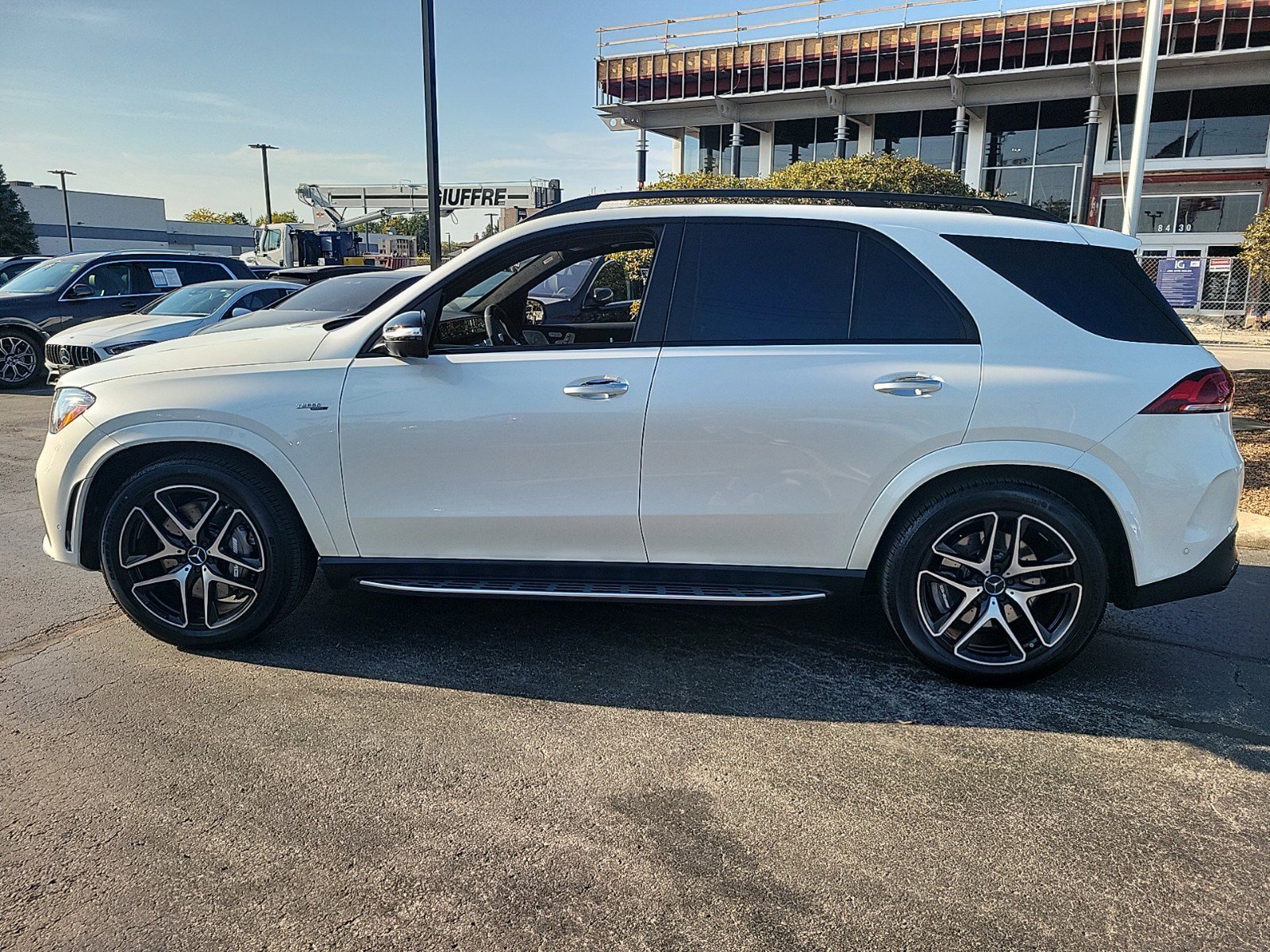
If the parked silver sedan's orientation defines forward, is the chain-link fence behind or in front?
behind

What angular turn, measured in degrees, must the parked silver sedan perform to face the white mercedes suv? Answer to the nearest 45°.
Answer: approximately 45° to its left

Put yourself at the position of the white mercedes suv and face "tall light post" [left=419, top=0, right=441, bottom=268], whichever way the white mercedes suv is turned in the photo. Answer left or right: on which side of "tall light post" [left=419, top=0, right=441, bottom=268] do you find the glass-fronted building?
right

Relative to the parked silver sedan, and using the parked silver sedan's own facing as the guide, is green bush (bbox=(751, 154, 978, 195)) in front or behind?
behind

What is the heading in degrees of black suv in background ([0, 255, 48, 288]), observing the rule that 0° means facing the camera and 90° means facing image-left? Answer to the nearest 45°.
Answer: approximately 45°

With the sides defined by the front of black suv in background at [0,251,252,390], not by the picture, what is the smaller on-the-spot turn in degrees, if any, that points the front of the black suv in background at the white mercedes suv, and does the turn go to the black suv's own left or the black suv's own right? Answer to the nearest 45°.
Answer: approximately 45° to the black suv's own left

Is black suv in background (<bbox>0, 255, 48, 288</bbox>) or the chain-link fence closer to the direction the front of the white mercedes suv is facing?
the black suv in background

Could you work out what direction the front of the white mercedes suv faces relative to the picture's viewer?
facing to the left of the viewer

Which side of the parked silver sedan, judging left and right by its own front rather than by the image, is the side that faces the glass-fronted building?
back

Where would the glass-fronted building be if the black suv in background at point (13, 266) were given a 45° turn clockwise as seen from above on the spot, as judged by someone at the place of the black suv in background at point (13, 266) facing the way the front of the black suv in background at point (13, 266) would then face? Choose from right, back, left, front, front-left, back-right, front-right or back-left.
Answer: back

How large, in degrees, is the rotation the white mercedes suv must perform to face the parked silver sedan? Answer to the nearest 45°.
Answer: approximately 45° to its right
